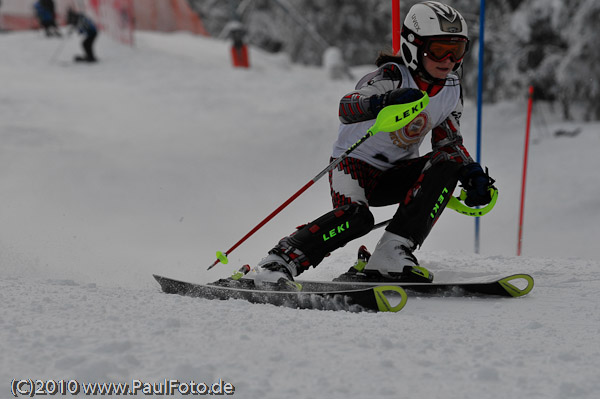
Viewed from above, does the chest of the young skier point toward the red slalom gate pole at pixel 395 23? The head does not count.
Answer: no

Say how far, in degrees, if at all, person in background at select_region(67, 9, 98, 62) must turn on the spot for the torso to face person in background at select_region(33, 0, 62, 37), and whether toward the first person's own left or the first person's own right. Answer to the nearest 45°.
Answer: approximately 90° to the first person's own right

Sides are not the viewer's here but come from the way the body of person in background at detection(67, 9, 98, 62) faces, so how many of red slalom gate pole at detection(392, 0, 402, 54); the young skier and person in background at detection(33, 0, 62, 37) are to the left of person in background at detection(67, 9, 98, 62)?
2

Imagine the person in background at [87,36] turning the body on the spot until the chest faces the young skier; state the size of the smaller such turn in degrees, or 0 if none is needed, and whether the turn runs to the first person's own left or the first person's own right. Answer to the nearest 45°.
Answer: approximately 90° to the first person's own left

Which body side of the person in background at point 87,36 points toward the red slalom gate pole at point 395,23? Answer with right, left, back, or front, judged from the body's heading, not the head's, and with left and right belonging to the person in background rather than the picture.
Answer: left

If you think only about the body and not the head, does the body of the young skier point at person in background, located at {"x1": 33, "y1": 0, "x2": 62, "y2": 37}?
no

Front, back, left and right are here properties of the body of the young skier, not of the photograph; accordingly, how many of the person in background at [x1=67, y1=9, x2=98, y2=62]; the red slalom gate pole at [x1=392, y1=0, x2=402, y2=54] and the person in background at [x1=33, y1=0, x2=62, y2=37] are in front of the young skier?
0

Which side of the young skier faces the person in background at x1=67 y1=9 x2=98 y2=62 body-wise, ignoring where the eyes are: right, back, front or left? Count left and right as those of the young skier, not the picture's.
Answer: back
